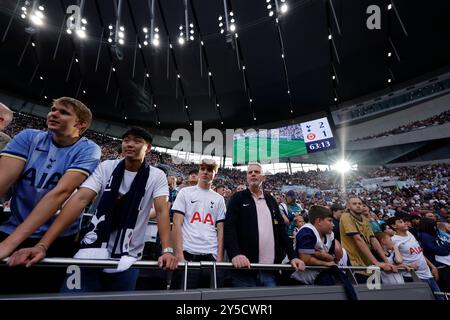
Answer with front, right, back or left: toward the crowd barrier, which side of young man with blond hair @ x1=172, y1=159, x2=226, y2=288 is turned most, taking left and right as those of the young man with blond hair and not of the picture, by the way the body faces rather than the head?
front

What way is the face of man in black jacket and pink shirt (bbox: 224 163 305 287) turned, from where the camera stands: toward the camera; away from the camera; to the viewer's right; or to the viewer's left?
toward the camera

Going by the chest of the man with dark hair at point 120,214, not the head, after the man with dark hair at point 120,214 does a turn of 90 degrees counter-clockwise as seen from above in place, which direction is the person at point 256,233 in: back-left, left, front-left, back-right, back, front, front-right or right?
front

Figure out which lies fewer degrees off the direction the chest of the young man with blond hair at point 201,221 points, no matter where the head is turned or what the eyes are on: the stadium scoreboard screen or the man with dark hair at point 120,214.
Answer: the man with dark hair

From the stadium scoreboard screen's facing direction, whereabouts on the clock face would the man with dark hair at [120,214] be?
The man with dark hair is roughly at 12 o'clock from the stadium scoreboard screen.

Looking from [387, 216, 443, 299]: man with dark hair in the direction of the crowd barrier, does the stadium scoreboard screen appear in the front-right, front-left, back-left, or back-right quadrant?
back-right

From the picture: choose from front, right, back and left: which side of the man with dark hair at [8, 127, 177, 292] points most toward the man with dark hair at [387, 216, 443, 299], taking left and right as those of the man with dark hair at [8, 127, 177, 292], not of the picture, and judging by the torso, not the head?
left

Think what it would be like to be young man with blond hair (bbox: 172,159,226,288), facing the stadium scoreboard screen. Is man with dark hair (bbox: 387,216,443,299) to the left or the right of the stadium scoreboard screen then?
right

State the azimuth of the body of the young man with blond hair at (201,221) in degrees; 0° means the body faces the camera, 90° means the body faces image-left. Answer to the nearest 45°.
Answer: approximately 0°

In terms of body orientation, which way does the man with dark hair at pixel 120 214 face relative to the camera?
toward the camera

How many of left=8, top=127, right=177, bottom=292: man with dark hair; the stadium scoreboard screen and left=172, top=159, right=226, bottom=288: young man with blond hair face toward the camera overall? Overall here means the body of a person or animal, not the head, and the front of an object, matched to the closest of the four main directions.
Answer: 3

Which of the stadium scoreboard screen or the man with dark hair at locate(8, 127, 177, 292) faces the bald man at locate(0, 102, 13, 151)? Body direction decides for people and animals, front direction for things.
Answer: the stadium scoreboard screen

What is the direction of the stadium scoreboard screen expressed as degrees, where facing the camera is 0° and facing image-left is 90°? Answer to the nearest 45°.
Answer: approximately 0°

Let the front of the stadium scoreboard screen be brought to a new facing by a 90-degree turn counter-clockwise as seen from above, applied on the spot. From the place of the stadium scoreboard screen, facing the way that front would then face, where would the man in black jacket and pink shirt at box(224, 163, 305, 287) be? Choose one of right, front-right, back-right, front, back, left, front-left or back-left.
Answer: right

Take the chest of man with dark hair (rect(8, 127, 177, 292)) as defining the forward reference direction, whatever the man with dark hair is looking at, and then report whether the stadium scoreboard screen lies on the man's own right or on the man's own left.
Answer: on the man's own left

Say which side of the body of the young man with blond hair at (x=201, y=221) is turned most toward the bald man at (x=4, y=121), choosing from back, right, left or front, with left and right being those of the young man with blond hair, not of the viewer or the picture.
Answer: right

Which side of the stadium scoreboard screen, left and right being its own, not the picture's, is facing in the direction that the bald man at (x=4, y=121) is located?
front
